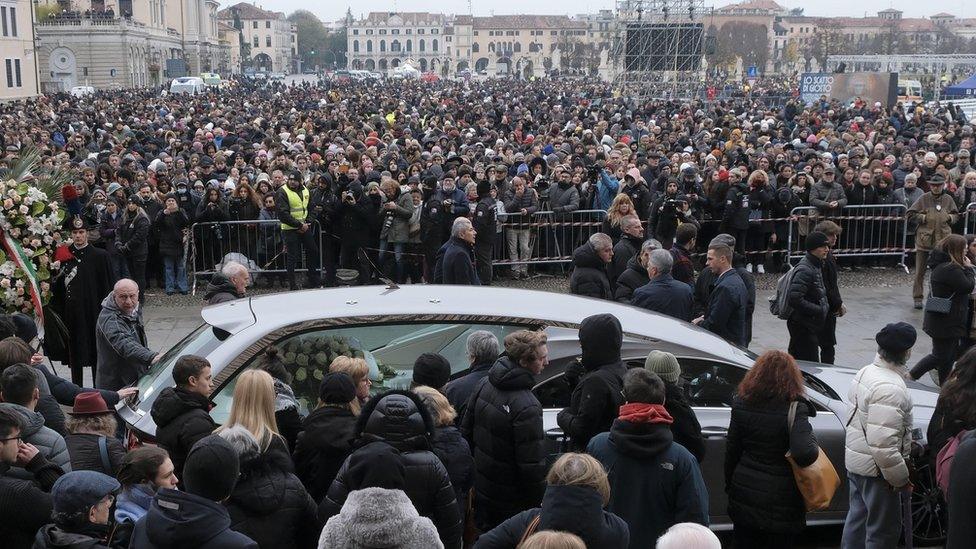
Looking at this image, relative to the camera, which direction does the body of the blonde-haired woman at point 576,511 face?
away from the camera

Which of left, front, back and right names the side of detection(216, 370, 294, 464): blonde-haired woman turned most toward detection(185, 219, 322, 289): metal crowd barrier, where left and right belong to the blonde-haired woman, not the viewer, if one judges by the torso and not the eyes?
front

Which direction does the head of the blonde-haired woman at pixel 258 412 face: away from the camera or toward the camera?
away from the camera

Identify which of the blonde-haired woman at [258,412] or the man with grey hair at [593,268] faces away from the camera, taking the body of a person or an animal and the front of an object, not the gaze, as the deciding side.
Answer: the blonde-haired woman

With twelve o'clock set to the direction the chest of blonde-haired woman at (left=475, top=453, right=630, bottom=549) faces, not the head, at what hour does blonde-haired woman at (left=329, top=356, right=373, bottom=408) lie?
blonde-haired woman at (left=329, top=356, right=373, bottom=408) is roughly at 11 o'clock from blonde-haired woman at (left=475, top=453, right=630, bottom=549).

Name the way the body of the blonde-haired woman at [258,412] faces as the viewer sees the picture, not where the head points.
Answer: away from the camera
